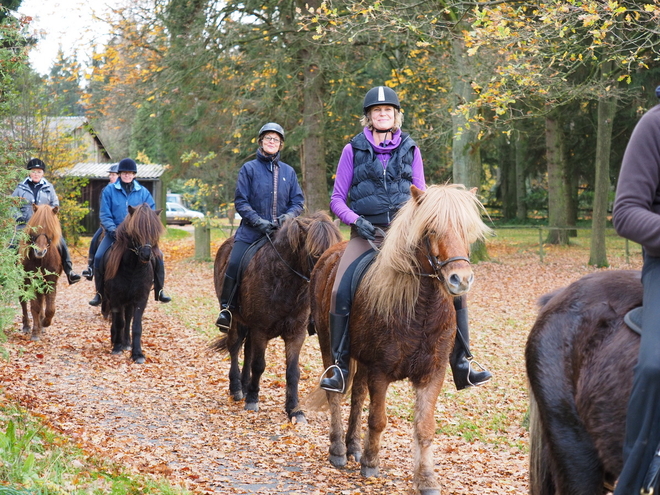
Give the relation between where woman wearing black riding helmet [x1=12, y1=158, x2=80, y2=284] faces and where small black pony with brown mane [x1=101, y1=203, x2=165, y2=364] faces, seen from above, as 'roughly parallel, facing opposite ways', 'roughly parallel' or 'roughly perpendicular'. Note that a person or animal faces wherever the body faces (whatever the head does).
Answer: roughly parallel

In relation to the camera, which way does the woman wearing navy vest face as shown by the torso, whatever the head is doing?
toward the camera

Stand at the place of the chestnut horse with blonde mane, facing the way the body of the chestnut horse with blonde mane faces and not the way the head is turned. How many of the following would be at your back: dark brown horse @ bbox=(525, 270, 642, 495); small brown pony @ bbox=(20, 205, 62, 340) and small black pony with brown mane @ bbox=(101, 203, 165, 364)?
2

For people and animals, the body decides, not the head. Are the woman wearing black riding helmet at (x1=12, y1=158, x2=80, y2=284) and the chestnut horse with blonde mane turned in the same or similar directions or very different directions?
same or similar directions

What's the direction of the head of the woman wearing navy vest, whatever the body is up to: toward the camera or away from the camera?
toward the camera

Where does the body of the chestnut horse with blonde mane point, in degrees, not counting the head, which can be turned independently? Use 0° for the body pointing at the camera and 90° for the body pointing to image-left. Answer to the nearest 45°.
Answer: approximately 315°

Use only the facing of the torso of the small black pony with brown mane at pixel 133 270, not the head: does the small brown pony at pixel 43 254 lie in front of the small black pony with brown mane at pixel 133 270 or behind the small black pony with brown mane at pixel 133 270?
behind

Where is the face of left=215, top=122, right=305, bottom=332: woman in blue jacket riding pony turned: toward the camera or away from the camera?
toward the camera

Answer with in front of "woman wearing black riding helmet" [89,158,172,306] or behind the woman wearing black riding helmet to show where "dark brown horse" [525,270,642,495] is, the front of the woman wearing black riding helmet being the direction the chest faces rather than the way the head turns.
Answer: in front

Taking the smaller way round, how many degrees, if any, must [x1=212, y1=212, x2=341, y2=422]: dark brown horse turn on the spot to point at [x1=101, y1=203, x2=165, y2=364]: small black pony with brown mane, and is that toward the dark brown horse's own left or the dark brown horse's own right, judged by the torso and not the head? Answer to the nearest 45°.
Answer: approximately 180°

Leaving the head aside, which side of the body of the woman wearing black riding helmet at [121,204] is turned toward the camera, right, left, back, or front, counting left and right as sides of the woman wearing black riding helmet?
front

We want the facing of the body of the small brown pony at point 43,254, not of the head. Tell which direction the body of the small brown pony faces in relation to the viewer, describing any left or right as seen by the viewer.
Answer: facing the viewer

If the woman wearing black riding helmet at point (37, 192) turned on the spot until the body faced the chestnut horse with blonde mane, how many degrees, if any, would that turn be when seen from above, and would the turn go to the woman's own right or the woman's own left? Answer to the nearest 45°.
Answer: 0° — they already face it
